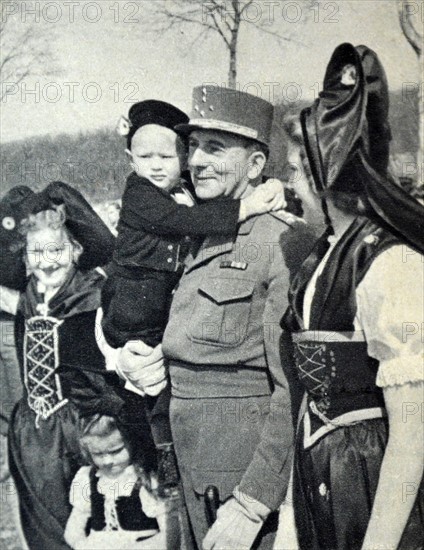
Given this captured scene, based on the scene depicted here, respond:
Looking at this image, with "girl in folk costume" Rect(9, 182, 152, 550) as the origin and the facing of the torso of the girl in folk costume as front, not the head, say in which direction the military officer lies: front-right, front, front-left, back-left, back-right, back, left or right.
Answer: left

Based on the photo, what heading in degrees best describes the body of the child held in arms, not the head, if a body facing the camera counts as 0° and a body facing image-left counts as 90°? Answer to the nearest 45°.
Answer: approximately 315°

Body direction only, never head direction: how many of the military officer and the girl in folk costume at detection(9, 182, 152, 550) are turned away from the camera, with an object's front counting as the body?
0

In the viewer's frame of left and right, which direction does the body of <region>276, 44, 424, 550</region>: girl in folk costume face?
facing the viewer and to the left of the viewer

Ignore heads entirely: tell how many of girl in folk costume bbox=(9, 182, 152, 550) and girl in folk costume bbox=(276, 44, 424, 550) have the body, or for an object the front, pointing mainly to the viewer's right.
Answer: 0

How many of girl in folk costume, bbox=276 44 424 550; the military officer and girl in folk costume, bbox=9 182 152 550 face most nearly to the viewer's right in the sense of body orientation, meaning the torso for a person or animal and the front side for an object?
0

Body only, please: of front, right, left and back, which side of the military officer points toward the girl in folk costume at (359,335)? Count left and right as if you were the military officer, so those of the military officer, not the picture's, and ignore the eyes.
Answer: left
